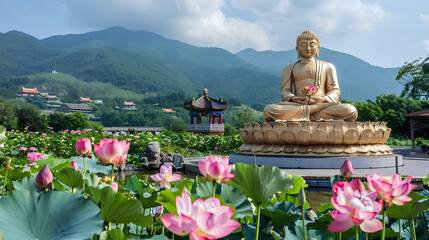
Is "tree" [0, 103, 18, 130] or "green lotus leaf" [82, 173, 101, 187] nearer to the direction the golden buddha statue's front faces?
the green lotus leaf

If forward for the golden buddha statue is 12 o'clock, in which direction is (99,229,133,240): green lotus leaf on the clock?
The green lotus leaf is roughly at 12 o'clock from the golden buddha statue.

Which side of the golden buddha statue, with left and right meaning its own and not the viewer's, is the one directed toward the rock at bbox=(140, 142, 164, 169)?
right

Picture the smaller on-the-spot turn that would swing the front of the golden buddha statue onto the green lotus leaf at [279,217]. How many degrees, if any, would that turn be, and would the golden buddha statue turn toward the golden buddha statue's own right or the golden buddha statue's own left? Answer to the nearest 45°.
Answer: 0° — it already faces it

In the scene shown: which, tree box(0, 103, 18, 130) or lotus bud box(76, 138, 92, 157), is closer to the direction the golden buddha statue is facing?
the lotus bud

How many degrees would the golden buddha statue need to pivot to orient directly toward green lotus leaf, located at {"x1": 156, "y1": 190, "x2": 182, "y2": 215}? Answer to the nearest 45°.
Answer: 0° — it already faces it

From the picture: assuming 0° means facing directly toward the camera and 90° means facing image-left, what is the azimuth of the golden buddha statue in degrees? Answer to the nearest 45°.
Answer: approximately 0°

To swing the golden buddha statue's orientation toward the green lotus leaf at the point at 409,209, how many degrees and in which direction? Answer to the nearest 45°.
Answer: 0° — it already faces it
